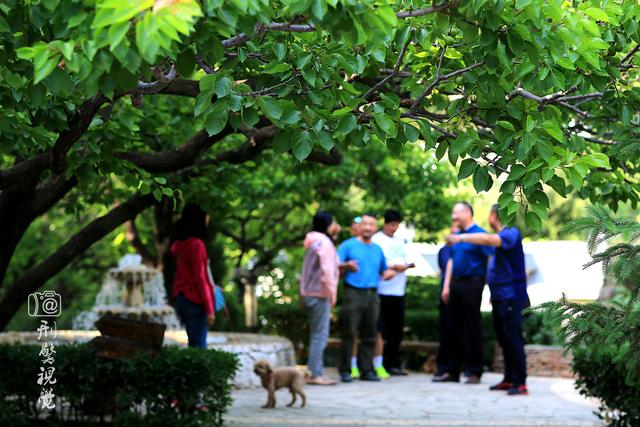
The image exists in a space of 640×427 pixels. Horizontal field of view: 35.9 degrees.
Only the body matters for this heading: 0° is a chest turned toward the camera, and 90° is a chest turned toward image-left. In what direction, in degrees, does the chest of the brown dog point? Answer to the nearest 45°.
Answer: approximately 90°

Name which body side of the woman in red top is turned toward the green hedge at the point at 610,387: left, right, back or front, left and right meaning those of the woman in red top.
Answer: right

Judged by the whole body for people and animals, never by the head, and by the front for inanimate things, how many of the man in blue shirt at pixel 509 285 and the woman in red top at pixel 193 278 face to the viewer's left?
1

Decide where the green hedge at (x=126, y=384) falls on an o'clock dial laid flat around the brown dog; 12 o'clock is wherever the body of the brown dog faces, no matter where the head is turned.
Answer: The green hedge is roughly at 10 o'clock from the brown dog.

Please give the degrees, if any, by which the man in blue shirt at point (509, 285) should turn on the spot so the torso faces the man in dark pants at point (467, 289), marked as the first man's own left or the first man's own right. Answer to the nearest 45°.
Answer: approximately 45° to the first man's own right

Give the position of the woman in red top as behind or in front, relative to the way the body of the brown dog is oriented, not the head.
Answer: in front

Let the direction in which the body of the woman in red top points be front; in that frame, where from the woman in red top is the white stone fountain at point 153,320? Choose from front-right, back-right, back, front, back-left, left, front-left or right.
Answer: front-left

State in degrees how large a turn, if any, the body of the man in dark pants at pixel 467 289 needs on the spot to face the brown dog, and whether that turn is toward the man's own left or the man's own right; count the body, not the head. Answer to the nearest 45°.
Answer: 0° — they already face it

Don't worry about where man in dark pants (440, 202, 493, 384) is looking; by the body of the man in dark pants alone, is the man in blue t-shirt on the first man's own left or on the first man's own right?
on the first man's own right

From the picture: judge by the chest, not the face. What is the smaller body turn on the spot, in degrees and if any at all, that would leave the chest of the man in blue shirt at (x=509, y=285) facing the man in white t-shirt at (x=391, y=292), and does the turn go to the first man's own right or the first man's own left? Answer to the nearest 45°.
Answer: approximately 45° to the first man's own right

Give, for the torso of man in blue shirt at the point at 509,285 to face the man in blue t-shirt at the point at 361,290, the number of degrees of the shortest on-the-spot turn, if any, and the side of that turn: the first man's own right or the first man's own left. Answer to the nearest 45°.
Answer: approximately 45° to the first man's own right

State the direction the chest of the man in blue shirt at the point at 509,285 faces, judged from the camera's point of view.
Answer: to the viewer's left

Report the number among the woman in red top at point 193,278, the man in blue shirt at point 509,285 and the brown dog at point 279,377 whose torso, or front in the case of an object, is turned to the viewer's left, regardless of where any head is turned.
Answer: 2

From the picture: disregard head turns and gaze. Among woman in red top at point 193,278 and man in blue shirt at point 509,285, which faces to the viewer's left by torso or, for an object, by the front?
the man in blue shirt
